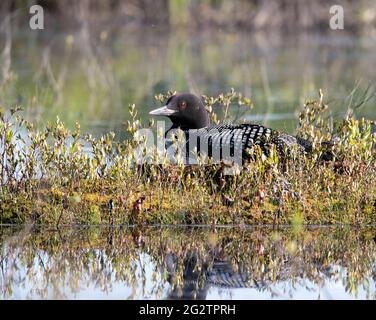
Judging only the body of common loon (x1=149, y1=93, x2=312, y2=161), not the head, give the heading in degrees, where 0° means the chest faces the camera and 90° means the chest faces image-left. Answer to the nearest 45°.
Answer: approximately 90°
